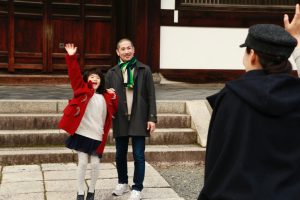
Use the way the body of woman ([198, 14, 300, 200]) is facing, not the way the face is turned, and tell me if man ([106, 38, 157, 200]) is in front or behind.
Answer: in front

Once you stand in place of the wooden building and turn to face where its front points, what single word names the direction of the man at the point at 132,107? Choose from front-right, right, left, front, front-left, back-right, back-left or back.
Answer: front

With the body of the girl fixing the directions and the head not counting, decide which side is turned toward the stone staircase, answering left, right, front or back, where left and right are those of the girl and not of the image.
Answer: back

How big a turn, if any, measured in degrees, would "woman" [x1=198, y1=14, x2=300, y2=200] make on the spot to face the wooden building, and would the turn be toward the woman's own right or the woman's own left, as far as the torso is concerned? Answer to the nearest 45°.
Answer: approximately 45° to the woman's own right

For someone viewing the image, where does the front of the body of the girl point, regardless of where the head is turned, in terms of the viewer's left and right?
facing the viewer

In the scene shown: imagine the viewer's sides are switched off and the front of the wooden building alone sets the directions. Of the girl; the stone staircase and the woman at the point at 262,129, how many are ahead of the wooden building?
3

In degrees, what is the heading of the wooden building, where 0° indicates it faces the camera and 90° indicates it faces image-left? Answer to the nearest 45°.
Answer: approximately 0°

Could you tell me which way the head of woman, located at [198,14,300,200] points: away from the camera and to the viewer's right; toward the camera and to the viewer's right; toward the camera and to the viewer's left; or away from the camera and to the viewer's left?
away from the camera and to the viewer's left

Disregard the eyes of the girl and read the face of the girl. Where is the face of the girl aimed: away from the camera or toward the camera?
toward the camera

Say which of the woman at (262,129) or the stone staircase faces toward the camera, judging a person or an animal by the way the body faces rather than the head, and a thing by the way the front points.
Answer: the stone staircase

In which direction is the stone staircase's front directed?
toward the camera

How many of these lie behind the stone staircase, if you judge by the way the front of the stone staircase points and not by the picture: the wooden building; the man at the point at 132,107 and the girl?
1

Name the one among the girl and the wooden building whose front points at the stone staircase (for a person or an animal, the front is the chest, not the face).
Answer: the wooden building

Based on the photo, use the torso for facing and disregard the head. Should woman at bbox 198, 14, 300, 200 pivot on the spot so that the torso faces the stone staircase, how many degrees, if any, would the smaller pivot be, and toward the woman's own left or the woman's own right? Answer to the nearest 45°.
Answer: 0° — they already face it

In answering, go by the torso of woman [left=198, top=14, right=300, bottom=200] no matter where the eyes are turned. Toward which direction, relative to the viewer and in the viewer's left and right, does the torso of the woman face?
facing away from the viewer and to the left of the viewer

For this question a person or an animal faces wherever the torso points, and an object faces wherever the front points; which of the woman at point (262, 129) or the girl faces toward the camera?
the girl
